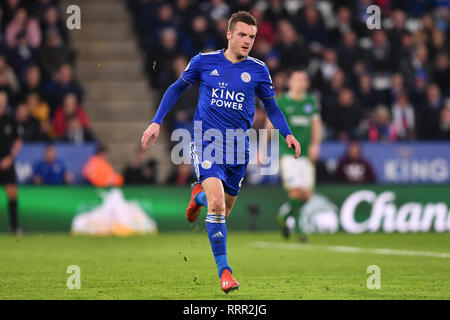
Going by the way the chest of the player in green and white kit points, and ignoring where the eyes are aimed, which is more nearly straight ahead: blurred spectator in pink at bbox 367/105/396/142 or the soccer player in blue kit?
the soccer player in blue kit

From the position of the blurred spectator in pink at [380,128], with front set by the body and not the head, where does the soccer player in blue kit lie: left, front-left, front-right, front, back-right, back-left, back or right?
front

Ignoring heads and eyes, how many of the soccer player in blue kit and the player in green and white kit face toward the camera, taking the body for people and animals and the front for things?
2

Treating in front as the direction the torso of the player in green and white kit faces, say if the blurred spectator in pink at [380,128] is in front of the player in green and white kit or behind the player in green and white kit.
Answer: behind

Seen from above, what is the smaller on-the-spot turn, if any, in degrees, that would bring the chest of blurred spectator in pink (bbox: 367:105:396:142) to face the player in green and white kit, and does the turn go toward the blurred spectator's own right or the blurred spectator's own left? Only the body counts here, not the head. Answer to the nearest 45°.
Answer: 0° — they already face them

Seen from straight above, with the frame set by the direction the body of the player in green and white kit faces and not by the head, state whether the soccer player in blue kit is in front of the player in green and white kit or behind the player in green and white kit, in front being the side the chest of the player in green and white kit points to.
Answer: in front

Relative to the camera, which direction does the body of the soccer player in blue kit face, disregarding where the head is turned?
toward the camera

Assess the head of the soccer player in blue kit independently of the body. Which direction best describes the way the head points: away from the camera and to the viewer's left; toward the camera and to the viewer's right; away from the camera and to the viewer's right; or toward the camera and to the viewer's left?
toward the camera and to the viewer's right

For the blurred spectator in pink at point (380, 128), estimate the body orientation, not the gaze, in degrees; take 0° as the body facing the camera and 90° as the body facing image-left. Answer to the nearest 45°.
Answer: approximately 0°

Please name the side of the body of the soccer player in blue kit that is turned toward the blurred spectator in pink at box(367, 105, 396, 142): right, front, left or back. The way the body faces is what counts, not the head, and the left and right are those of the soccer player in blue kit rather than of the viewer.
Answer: back

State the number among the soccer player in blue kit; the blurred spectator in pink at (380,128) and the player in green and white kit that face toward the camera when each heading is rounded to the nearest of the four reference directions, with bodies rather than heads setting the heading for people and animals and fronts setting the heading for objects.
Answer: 3

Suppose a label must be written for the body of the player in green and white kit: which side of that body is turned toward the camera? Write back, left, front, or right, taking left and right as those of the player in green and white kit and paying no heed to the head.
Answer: front
